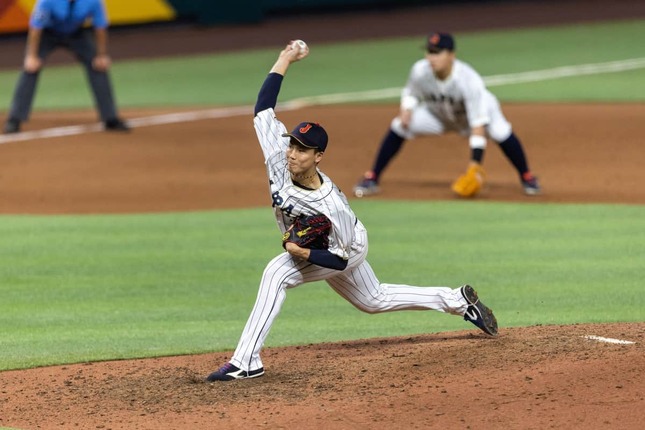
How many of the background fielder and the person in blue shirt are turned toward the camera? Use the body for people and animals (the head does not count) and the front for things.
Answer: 2

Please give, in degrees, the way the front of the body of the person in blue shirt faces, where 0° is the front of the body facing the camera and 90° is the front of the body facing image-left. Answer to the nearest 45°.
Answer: approximately 0°

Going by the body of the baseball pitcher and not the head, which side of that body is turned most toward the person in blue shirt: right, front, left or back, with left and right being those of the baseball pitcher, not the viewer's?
right

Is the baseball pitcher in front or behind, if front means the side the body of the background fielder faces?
in front

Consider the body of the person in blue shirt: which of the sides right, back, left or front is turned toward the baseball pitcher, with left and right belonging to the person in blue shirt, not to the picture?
front

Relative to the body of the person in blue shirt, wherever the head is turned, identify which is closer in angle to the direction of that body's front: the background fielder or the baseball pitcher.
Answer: the baseball pitcher

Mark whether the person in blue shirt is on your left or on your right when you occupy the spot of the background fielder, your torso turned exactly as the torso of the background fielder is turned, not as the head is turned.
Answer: on your right

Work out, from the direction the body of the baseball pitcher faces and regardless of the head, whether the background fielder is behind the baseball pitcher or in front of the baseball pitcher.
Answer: behind

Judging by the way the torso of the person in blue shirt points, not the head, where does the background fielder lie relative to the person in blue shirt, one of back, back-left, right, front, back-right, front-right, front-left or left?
front-left
